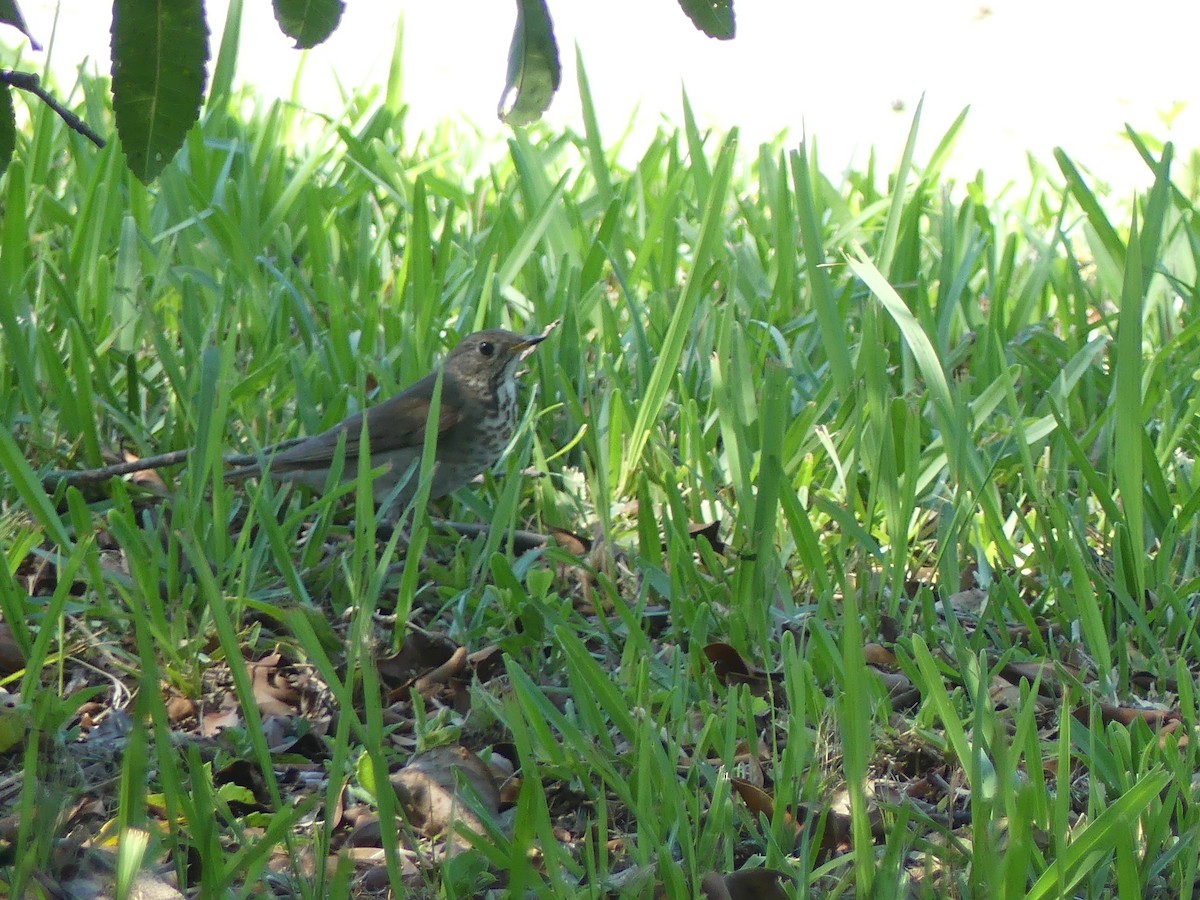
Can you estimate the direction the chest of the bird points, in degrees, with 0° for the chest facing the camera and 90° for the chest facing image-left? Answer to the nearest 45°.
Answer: approximately 270°

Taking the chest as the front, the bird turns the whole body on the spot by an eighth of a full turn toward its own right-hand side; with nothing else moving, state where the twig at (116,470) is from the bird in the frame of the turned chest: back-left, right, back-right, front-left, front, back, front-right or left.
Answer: right
